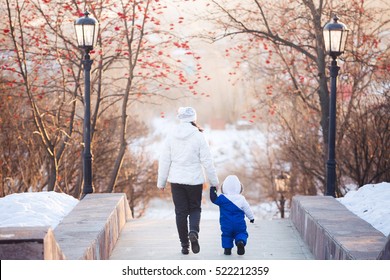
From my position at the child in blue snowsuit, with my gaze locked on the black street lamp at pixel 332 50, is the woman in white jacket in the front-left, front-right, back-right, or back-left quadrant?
back-left

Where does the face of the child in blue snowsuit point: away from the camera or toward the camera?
away from the camera

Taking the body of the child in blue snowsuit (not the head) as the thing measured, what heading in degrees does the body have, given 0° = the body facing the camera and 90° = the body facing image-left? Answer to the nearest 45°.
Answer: approximately 180°

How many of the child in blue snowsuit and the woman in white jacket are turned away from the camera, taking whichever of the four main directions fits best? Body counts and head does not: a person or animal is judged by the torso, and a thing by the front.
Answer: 2

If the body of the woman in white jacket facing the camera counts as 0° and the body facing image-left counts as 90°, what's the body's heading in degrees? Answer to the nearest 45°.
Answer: approximately 180°

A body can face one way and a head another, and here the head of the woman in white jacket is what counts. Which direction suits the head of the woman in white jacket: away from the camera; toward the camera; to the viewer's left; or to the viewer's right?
away from the camera

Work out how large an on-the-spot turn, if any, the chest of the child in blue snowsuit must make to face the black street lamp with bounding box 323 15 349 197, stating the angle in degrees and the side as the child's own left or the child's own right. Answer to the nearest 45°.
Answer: approximately 45° to the child's own right
